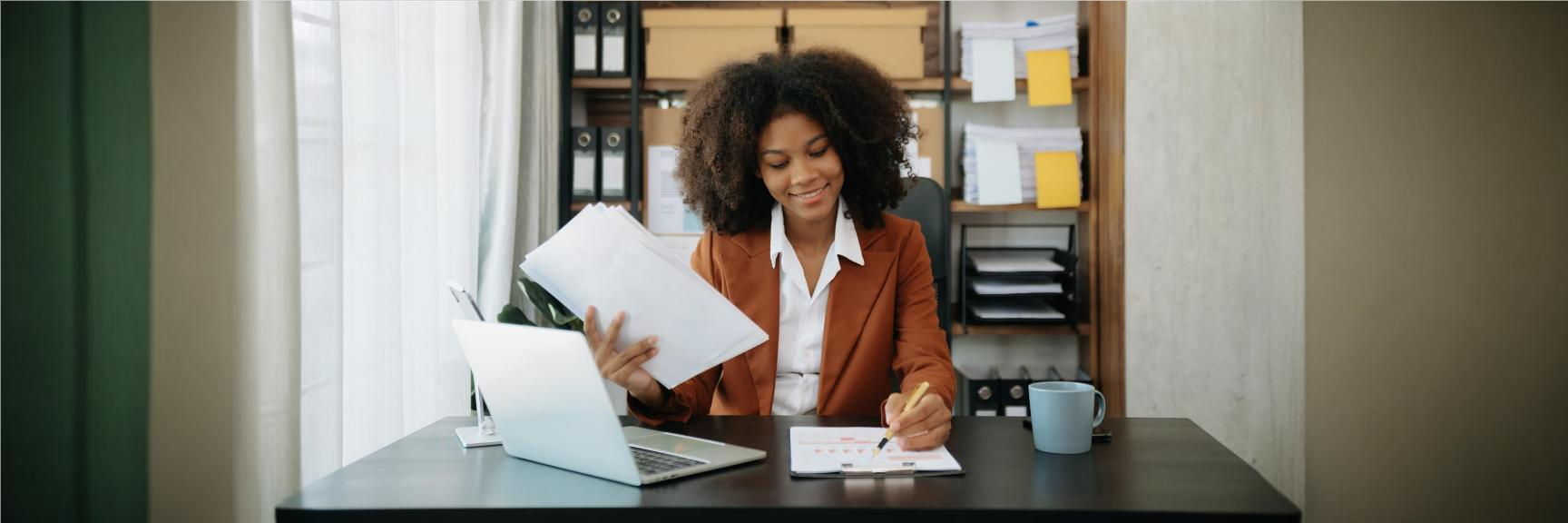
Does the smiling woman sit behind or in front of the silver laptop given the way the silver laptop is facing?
in front

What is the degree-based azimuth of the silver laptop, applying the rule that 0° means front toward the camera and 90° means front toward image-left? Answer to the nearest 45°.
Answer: approximately 225°

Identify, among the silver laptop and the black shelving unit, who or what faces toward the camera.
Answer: the black shelving unit

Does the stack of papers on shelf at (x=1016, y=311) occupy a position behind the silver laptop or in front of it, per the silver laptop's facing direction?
in front

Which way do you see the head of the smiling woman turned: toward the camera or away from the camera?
toward the camera

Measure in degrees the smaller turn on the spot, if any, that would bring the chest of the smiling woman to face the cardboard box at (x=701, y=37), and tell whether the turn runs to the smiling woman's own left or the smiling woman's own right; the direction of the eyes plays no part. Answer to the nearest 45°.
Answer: approximately 180°

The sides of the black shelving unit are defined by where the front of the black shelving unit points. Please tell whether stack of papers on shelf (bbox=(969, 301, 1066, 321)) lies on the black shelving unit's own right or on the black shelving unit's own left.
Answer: on the black shelving unit's own left

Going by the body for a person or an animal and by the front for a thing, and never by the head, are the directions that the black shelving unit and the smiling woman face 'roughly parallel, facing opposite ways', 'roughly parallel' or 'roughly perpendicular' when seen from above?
roughly parallel

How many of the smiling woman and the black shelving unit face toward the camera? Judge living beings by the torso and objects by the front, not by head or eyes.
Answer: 2

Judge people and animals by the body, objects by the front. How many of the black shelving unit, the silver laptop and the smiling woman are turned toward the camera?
2

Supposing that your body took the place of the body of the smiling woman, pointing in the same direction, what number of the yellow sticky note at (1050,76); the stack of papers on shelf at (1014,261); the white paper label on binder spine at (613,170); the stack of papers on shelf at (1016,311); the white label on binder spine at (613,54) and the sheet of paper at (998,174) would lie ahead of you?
0

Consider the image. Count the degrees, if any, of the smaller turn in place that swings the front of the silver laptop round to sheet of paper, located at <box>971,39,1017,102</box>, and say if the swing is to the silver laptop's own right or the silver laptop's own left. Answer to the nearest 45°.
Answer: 0° — it already faces it

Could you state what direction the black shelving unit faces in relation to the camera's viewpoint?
facing the viewer

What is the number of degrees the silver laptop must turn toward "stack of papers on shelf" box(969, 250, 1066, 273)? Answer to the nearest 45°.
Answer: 0° — it already faces it
